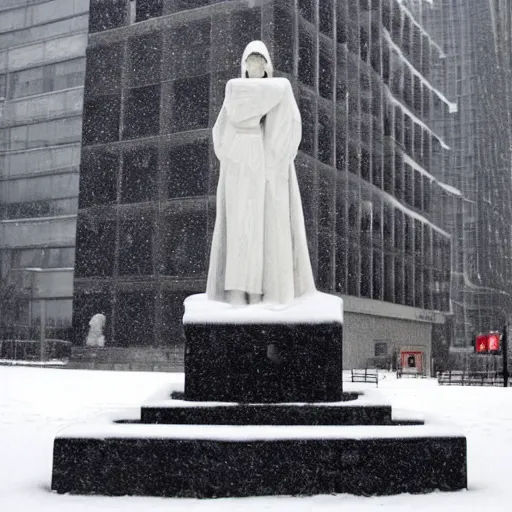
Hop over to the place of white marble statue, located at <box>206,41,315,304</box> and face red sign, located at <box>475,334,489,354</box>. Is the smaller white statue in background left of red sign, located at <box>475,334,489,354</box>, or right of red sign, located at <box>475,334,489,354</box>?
left

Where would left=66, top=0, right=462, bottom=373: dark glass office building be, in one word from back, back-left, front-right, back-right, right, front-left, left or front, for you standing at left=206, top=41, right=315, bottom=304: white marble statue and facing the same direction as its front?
back

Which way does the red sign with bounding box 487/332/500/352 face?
toward the camera

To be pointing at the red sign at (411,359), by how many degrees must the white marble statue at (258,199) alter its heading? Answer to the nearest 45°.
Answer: approximately 180°

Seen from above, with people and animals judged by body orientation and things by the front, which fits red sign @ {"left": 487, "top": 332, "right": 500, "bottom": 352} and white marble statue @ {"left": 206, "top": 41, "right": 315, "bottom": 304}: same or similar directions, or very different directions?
same or similar directions

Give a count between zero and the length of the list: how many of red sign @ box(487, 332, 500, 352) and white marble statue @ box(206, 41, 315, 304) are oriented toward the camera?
2

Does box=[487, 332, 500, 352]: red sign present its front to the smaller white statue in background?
no

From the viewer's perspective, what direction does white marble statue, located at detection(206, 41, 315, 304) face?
toward the camera

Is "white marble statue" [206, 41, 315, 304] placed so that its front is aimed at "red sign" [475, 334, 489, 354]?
no

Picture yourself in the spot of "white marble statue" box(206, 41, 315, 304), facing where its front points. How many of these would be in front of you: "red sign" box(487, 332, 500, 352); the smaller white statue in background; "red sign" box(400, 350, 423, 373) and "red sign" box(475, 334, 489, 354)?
0

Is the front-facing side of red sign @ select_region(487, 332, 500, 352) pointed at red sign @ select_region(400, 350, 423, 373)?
no

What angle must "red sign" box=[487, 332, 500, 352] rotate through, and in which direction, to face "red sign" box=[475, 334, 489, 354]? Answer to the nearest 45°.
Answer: approximately 90° to its right
